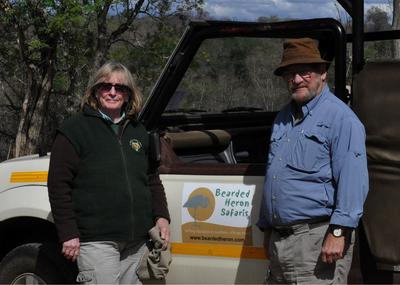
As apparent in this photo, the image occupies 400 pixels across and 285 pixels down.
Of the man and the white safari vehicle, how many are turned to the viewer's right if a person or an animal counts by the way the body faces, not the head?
0

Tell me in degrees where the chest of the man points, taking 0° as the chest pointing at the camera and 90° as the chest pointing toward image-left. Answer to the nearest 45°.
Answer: approximately 45°

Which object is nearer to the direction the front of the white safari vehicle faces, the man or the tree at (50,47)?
the tree

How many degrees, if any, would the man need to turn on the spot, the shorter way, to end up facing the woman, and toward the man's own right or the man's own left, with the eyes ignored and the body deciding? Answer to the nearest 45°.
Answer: approximately 45° to the man's own right

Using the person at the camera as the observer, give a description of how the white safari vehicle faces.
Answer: facing to the left of the viewer

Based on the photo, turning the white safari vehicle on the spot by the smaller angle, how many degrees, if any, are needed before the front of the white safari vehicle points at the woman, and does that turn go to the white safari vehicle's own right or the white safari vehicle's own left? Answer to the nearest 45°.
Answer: approximately 45° to the white safari vehicle's own left

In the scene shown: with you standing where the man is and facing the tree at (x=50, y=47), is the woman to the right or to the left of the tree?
left

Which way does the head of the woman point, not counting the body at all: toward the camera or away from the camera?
toward the camera

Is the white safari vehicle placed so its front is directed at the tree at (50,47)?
no
